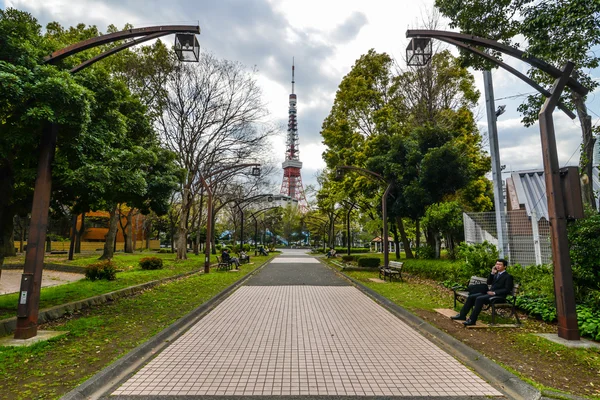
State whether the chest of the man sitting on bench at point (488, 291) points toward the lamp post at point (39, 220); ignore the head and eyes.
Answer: yes

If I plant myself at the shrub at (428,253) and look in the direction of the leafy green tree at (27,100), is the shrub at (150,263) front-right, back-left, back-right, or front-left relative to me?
front-right

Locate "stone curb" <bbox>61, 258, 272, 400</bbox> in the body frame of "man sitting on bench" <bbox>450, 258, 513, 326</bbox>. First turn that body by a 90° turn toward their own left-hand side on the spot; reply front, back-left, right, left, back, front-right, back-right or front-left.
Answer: right

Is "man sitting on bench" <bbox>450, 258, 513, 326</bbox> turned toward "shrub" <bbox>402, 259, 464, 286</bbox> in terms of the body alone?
no

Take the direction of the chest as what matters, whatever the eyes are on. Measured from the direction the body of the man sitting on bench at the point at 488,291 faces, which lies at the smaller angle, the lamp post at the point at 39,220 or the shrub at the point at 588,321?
the lamp post

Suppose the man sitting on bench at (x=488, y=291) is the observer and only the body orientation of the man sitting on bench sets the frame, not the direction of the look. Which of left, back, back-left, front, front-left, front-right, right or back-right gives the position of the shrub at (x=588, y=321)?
back-left

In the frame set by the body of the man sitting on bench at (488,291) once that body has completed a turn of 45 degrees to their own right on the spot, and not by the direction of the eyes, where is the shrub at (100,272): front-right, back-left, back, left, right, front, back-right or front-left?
front

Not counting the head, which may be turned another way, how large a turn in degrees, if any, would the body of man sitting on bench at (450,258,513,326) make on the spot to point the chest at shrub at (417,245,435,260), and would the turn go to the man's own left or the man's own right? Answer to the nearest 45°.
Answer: approximately 135° to the man's own right

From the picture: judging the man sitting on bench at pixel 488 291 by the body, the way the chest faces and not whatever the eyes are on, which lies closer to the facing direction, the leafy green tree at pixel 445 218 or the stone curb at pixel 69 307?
the stone curb

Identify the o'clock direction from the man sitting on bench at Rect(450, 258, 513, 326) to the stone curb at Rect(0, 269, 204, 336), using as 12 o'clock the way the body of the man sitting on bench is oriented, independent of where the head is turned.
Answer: The stone curb is roughly at 1 o'clock from the man sitting on bench.

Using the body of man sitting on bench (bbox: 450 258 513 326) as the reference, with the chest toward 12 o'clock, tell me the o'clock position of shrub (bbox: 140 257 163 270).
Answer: The shrub is roughly at 2 o'clock from the man sitting on bench.

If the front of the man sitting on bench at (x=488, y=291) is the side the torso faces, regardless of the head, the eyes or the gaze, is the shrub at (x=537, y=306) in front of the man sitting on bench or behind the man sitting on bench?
behind

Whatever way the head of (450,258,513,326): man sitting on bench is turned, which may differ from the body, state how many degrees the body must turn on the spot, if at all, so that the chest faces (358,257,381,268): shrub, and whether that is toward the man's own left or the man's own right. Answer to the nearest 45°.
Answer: approximately 90° to the man's own right

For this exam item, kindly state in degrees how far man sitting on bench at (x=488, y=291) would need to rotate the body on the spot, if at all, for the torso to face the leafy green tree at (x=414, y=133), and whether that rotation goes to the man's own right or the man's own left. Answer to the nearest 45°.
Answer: approximately 135° to the man's own right

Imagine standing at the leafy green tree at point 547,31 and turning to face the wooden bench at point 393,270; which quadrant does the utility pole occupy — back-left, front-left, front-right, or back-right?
front-right

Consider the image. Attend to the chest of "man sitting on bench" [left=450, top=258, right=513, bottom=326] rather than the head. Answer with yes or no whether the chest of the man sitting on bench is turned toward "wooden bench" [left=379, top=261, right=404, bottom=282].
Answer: no

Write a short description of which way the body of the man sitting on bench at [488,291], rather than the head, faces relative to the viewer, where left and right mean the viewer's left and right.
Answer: facing the viewer and to the left of the viewer

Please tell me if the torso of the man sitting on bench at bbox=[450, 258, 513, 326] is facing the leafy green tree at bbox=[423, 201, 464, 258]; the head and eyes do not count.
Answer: no
